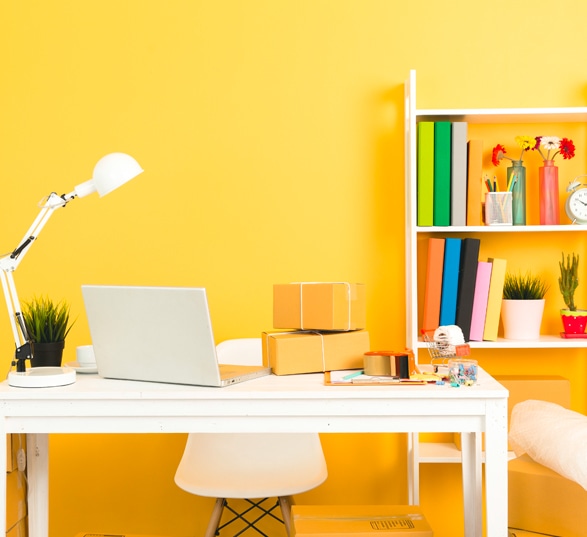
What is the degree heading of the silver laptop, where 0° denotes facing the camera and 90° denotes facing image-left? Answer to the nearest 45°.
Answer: approximately 225°

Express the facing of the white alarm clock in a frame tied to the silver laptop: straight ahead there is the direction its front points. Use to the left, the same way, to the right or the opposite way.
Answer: the opposite way

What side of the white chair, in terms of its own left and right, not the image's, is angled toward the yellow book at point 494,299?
left

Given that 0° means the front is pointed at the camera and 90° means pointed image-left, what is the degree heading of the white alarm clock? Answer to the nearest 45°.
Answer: approximately 0°
